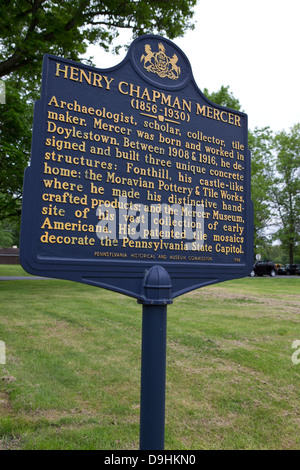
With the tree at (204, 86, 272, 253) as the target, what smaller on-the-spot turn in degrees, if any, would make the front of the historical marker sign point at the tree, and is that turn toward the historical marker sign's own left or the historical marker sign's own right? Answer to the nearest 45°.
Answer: approximately 135° to the historical marker sign's own left

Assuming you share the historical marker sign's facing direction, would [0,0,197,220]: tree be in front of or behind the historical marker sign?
behind

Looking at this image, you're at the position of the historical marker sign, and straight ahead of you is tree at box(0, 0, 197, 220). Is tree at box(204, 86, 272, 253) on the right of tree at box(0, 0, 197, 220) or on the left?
right

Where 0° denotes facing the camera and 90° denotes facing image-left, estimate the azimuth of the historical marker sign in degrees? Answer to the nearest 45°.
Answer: approximately 315°
